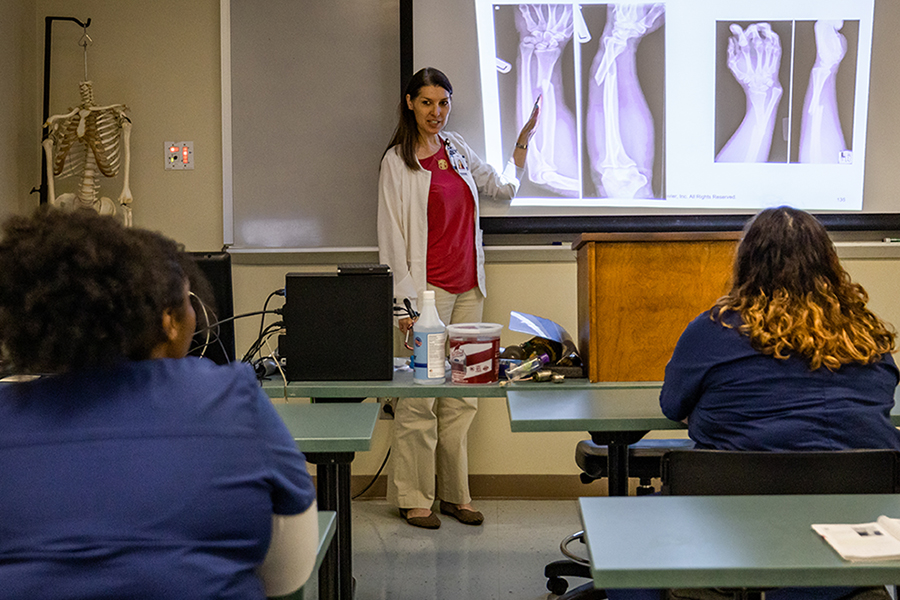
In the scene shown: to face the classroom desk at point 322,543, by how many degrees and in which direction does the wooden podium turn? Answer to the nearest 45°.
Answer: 0° — it already faces it

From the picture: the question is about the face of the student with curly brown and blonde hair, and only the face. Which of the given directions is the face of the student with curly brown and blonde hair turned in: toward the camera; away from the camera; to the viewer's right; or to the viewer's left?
away from the camera

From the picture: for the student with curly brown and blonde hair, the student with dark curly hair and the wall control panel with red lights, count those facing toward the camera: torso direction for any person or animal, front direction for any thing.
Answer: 1

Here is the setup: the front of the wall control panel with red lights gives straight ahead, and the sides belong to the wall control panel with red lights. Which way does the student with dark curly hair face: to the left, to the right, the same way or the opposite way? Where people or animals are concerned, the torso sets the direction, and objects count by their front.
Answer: the opposite way

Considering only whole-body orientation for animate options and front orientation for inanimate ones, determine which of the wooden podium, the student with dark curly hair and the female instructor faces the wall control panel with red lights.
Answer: the student with dark curly hair

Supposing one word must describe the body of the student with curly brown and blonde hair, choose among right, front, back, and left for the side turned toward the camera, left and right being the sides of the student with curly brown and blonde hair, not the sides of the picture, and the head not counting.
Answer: back

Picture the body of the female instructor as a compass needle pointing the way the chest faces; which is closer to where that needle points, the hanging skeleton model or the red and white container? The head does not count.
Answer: the red and white container

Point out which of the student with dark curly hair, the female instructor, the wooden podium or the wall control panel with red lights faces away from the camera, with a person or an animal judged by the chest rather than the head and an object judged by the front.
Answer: the student with dark curly hair

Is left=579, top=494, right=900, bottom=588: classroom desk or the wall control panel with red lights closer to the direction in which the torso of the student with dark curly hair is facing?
the wall control panel with red lights

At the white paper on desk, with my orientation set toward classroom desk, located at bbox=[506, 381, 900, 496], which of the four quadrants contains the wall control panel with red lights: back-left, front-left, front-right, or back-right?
front-left

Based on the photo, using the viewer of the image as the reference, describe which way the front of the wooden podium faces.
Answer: facing the viewer

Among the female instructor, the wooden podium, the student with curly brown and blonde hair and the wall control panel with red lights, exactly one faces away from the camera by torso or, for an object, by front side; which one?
the student with curly brown and blonde hair

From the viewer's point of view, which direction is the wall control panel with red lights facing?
toward the camera

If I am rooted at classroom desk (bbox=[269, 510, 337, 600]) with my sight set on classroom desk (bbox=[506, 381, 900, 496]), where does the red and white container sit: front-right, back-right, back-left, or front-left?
front-left

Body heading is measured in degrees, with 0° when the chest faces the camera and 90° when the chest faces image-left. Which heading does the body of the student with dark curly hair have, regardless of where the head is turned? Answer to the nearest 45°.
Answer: approximately 180°

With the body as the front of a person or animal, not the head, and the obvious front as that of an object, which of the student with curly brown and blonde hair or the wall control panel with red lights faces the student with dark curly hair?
the wall control panel with red lights
